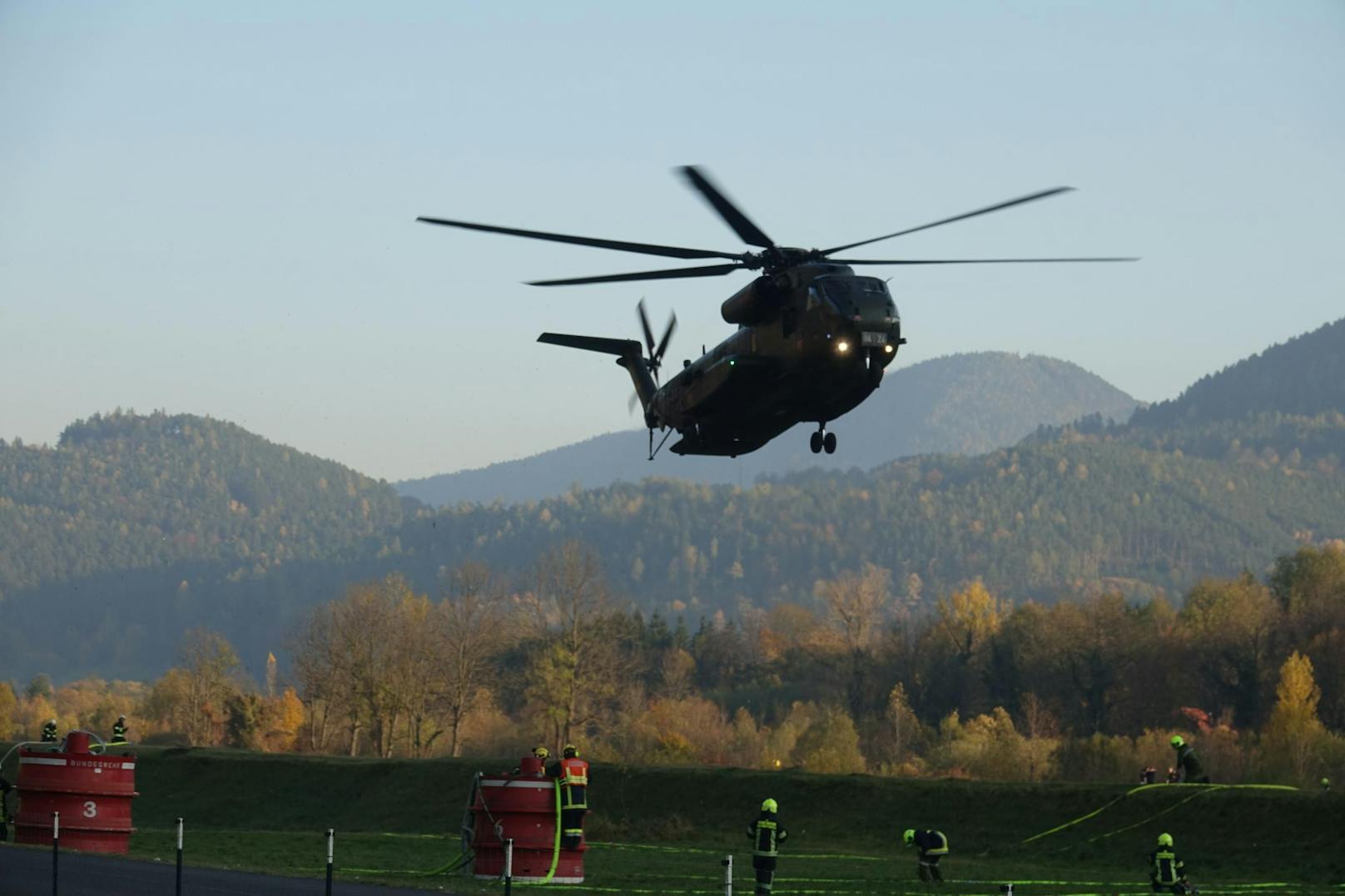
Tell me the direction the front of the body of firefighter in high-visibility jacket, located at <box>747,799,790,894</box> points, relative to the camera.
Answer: away from the camera

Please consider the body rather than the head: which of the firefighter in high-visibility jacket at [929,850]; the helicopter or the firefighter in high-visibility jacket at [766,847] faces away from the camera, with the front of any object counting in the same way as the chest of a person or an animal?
the firefighter in high-visibility jacket at [766,847]

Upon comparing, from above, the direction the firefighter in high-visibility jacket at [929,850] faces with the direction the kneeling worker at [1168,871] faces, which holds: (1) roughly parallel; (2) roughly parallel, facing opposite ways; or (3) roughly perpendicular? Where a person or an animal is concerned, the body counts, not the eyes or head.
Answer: roughly perpendicular

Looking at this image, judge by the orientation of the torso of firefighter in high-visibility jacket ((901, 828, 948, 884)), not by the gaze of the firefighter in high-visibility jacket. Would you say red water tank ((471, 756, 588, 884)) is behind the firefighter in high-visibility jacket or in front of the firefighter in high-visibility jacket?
in front

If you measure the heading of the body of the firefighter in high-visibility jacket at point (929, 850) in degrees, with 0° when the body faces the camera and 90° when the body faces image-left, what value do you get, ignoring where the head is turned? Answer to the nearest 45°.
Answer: approximately 90°

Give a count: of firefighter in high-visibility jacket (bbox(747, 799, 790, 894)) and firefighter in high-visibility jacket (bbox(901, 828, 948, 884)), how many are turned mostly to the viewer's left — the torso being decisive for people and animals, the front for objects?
1

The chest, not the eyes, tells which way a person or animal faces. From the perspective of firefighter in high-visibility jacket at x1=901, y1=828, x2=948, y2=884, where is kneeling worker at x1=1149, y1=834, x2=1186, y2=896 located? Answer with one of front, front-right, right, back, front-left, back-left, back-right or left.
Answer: back-left

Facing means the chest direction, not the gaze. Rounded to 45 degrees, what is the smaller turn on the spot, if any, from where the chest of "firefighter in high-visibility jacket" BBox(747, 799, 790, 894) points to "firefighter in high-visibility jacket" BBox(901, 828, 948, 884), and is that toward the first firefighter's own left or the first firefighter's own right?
approximately 45° to the first firefighter's own right

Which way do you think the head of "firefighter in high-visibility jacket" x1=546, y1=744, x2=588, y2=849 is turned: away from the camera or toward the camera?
away from the camera
